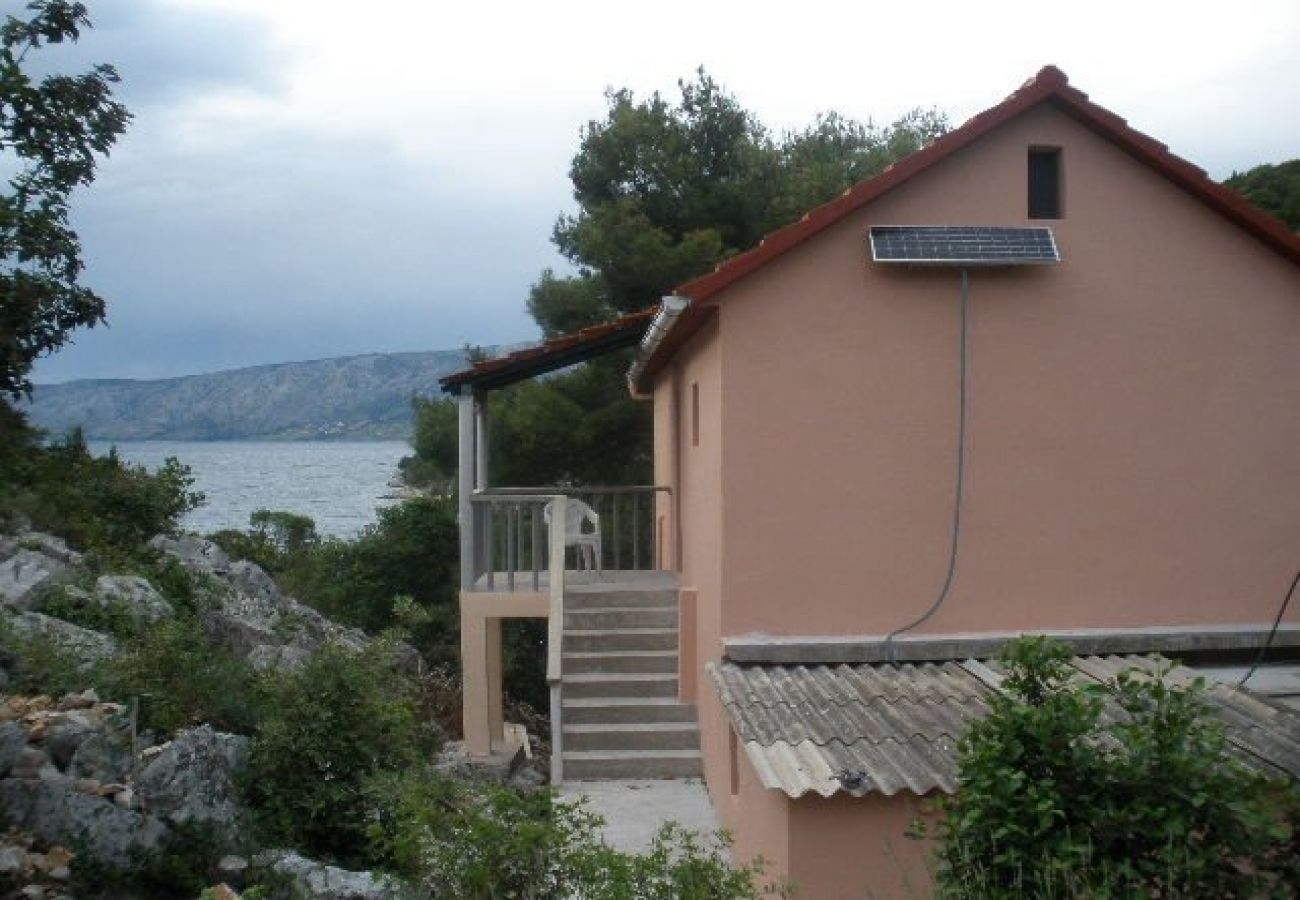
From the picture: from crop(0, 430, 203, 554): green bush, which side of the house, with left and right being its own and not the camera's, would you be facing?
front

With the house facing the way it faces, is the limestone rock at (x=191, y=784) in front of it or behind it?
in front

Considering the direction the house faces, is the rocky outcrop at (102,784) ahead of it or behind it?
ahead

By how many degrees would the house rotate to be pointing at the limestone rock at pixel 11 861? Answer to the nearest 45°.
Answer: approximately 45° to its left

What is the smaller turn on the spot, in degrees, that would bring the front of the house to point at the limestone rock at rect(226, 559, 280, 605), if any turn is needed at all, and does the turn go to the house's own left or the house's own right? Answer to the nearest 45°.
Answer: approximately 45° to the house's own right

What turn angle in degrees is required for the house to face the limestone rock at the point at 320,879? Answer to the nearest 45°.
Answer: approximately 45° to its left

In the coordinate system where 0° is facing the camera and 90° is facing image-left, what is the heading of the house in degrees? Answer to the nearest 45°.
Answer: approximately 90°

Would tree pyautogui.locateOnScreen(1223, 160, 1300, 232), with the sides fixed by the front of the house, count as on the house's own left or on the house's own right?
on the house's own right

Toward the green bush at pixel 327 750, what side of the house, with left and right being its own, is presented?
front

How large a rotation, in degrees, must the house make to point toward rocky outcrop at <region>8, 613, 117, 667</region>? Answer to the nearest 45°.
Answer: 0° — it already faces it

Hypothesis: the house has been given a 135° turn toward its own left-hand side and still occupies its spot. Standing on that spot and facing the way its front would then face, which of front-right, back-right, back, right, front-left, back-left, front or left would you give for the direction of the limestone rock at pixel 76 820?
right

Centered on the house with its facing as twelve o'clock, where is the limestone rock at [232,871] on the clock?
The limestone rock is roughly at 11 o'clock from the house.

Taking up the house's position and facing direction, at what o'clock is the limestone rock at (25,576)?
The limestone rock is roughly at 12 o'clock from the house.

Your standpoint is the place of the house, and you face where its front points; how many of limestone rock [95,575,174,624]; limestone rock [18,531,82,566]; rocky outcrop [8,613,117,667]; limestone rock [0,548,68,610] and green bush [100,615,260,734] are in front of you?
5

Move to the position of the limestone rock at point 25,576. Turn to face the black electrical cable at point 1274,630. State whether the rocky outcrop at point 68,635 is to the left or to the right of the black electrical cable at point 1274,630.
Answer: right

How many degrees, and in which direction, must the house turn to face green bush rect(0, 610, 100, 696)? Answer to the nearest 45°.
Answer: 0° — it already faces it

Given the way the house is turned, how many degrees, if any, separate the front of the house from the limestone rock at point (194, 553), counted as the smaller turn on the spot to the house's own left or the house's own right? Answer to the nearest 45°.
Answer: approximately 45° to the house's own right

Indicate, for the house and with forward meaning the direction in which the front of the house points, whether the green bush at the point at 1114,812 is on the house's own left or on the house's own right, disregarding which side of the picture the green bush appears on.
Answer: on the house's own left
